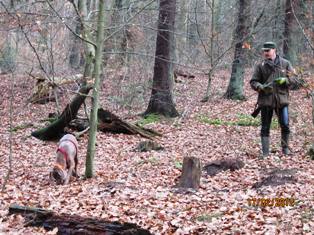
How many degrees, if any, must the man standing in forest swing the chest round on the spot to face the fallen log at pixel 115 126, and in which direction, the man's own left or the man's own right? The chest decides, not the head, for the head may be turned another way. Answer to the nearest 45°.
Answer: approximately 135° to the man's own right

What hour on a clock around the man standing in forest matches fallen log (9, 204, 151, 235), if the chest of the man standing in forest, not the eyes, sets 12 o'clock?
The fallen log is roughly at 1 o'clock from the man standing in forest.

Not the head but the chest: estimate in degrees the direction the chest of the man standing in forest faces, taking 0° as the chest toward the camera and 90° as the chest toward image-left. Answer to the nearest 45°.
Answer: approximately 0°

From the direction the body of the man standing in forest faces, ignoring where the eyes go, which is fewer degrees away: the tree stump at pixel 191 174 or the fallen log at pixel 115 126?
the tree stump

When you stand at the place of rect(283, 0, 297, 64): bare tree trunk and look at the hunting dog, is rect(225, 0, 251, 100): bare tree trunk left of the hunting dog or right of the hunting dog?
right

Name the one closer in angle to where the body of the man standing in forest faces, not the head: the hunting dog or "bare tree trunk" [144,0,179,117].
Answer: the hunting dog

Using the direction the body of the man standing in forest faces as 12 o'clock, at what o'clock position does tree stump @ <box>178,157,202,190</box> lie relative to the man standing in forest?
The tree stump is roughly at 1 o'clock from the man standing in forest.

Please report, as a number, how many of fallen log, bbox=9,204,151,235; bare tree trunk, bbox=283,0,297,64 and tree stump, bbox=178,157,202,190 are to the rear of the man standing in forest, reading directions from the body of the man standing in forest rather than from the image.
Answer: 1

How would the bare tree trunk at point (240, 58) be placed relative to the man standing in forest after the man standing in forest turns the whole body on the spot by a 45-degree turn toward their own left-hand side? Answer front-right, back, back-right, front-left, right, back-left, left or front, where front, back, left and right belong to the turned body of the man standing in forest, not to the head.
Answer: back-left

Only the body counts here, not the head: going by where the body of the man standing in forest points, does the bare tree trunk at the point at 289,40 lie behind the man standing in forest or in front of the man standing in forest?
behind

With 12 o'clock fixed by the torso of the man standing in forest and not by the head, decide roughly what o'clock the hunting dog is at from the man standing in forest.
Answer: The hunting dog is roughly at 2 o'clock from the man standing in forest.

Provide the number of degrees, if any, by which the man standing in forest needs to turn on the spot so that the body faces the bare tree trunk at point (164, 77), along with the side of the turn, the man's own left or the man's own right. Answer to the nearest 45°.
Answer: approximately 135° to the man's own right

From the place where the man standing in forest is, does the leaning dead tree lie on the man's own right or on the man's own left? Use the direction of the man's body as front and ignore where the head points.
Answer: on the man's own right

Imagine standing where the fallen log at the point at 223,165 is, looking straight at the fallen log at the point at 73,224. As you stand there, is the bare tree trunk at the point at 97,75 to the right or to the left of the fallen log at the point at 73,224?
right

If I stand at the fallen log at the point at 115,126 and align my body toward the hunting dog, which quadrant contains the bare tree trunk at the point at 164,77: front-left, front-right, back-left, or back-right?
back-left
